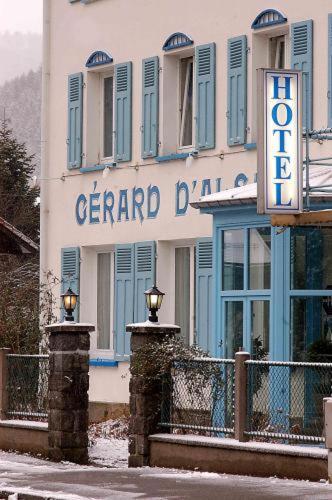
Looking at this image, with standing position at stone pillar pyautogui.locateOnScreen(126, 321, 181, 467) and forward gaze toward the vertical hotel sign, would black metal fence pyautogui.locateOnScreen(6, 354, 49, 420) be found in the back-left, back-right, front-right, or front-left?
back-left

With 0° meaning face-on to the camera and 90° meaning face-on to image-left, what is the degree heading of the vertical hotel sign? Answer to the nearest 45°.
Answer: approximately 315°
